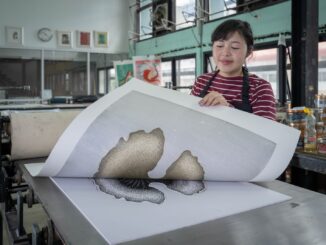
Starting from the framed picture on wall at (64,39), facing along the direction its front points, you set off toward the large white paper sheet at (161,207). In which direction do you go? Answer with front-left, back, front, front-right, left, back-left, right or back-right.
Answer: front

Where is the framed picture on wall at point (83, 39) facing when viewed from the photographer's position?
facing the viewer

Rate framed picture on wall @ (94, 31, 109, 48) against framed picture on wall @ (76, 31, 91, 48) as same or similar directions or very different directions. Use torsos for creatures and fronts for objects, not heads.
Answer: same or similar directions

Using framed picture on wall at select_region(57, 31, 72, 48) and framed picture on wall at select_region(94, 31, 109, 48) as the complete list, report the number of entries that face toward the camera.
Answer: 2

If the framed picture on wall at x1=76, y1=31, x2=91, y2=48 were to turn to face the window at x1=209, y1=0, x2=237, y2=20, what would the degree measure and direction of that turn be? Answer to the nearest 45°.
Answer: approximately 45° to its left

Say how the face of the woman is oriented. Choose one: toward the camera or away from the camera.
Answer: toward the camera

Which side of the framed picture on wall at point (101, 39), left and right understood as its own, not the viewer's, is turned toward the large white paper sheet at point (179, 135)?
front

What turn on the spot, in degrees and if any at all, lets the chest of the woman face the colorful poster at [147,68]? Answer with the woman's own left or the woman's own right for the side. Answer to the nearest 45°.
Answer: approximately 135° to the woman's own right

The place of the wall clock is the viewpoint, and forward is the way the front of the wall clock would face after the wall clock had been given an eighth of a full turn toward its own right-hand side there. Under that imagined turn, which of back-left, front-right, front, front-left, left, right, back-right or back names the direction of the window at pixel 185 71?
left

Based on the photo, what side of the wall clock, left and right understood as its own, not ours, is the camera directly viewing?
front

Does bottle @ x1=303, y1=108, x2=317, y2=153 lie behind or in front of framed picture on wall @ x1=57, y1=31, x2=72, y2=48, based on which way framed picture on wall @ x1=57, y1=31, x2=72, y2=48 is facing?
in front

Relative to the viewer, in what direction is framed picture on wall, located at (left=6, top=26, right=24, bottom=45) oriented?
toward the camera

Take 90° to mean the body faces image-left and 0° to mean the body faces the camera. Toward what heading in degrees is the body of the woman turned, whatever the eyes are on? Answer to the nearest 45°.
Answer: approximately 45°

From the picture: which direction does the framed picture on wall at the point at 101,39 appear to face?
toward the camera

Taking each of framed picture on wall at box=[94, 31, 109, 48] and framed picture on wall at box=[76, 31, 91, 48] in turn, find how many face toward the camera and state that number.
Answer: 2
